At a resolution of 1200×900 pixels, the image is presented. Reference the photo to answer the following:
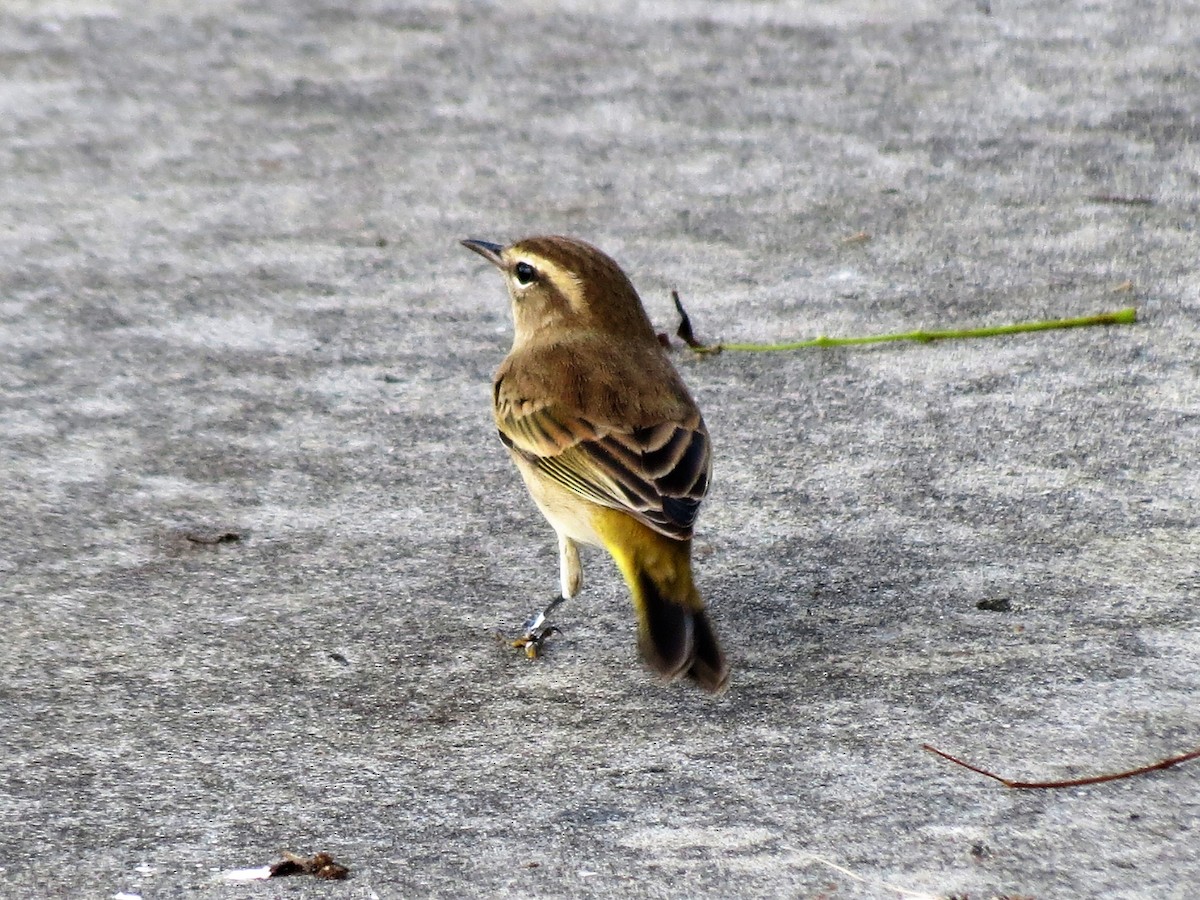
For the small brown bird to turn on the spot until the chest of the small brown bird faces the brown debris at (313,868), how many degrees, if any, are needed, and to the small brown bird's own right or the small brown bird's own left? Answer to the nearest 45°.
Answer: approximately 135° to the small brown bird's own left

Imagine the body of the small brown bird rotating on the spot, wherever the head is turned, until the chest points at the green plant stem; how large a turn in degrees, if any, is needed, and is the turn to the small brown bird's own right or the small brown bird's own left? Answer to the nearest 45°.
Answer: approximately 90° to the small brown bird's own right

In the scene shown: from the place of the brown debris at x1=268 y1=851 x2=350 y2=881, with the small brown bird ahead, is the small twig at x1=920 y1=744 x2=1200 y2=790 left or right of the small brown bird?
right

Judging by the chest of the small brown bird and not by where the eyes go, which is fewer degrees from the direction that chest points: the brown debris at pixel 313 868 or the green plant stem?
the green plant stem

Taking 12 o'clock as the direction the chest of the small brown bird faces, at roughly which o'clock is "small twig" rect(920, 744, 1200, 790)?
The small twig is roughly at 6 o'clock from the small brown bird.

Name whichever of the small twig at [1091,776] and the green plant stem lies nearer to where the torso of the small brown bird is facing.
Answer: the green plant stem

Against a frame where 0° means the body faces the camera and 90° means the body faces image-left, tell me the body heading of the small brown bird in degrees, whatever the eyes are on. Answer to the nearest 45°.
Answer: approximately 135°
